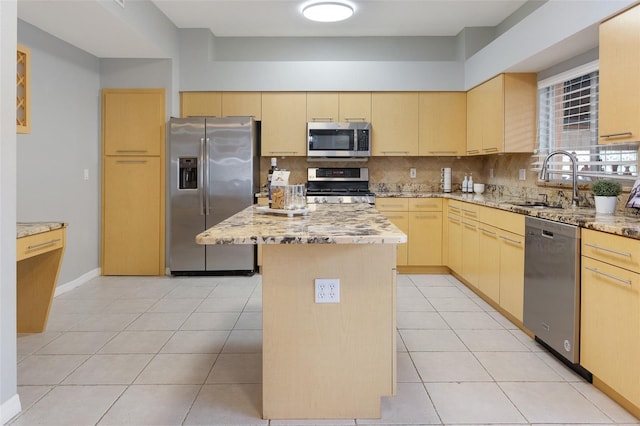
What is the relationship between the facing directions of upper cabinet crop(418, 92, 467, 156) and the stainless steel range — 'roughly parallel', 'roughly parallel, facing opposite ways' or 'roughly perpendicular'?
roughly parallel

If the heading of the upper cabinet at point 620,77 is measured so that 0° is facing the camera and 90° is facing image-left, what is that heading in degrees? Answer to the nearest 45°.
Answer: approximately 45°

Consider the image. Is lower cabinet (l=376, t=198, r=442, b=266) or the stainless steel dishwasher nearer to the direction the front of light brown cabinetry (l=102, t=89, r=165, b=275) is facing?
the stainless steel dishwasher

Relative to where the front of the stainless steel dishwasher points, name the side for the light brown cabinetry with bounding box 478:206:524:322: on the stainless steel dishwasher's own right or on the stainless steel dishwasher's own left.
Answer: on the stainless steel dishwasher's own right

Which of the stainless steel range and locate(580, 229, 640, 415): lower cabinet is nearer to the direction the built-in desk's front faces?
the lower cabinet

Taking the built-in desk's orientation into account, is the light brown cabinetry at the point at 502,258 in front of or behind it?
in front

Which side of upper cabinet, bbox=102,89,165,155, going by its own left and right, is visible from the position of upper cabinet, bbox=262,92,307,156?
left

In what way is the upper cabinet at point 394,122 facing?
toward the camera

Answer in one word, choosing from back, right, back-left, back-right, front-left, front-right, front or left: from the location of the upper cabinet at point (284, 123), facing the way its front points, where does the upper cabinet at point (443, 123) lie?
left

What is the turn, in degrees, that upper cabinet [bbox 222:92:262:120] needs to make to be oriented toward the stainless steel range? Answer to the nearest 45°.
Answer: approximately 90° to its left

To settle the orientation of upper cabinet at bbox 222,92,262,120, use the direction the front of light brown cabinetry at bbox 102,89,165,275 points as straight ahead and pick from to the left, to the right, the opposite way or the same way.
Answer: the same way

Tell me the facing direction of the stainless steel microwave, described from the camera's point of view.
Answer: facing the viewer

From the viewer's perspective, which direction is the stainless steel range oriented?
toward the camera

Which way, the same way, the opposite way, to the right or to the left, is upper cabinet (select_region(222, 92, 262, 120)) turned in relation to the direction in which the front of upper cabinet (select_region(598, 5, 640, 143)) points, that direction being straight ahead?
to the left

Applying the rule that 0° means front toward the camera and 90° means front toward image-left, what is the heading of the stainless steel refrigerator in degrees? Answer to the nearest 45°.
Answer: approximately 0°
